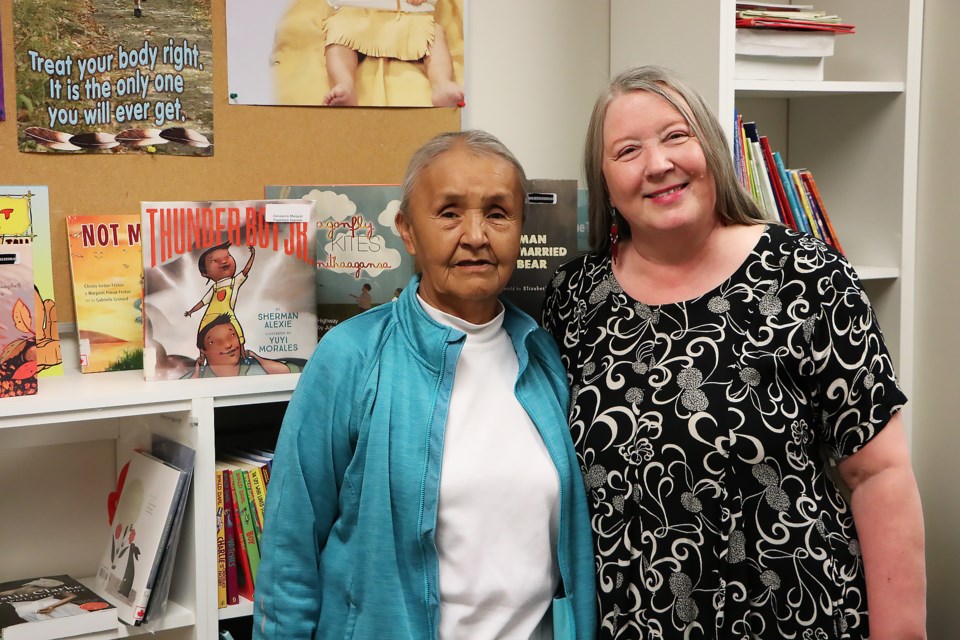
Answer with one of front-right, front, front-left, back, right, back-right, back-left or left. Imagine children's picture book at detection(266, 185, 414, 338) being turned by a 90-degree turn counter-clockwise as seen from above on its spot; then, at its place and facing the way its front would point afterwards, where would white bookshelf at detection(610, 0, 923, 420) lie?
front

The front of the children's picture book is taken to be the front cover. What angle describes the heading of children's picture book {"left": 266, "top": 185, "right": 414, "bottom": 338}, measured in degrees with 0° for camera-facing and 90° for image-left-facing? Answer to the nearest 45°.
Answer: approximately 0°
